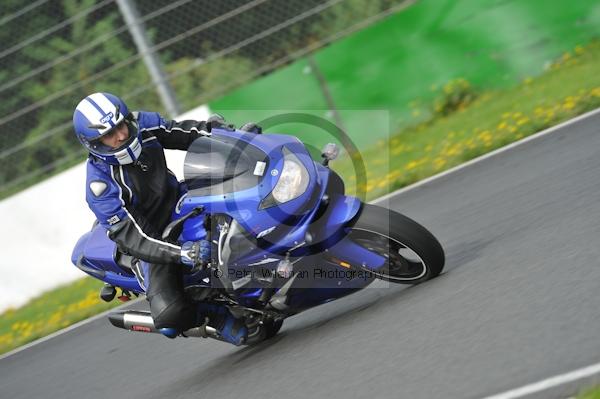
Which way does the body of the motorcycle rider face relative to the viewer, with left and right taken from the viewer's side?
facing the viewer and to the right of the viewer

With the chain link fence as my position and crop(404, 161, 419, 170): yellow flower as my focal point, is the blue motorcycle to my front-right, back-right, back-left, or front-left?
front-right

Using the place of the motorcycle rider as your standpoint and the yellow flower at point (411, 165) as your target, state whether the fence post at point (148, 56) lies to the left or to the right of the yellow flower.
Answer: left

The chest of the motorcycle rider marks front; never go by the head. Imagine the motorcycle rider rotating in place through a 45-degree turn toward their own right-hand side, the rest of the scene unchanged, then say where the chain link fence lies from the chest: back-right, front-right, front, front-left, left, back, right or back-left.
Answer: back

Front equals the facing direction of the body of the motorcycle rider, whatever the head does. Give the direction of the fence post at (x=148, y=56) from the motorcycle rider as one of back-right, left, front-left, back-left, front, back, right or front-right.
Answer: back-left

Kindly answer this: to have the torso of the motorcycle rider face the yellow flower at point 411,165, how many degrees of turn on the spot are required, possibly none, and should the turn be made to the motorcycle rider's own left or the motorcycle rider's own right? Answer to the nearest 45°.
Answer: approximately 90° to the motorcycle rider's own left

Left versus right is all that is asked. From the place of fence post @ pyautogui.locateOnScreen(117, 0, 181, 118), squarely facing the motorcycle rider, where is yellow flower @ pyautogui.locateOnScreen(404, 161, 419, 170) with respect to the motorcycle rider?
left

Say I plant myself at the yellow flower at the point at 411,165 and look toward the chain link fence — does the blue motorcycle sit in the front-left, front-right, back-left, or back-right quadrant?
back-left
